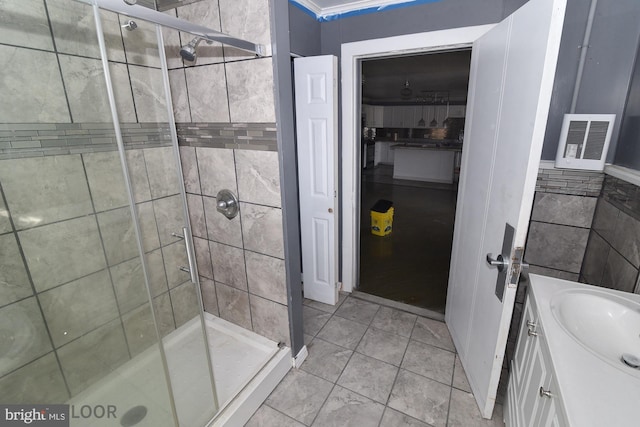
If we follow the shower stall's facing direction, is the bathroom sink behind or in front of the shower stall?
in front

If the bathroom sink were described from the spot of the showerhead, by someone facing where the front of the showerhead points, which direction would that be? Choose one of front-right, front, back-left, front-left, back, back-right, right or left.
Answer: left

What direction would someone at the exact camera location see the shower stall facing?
facing the viewer and to the right of the viewer

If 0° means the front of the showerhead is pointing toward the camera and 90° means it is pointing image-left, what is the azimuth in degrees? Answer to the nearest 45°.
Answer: approximately 45°

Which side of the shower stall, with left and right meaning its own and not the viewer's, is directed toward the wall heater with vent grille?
front

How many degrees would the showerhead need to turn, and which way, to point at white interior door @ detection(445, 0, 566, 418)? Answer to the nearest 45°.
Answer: approximately 90° to its left
